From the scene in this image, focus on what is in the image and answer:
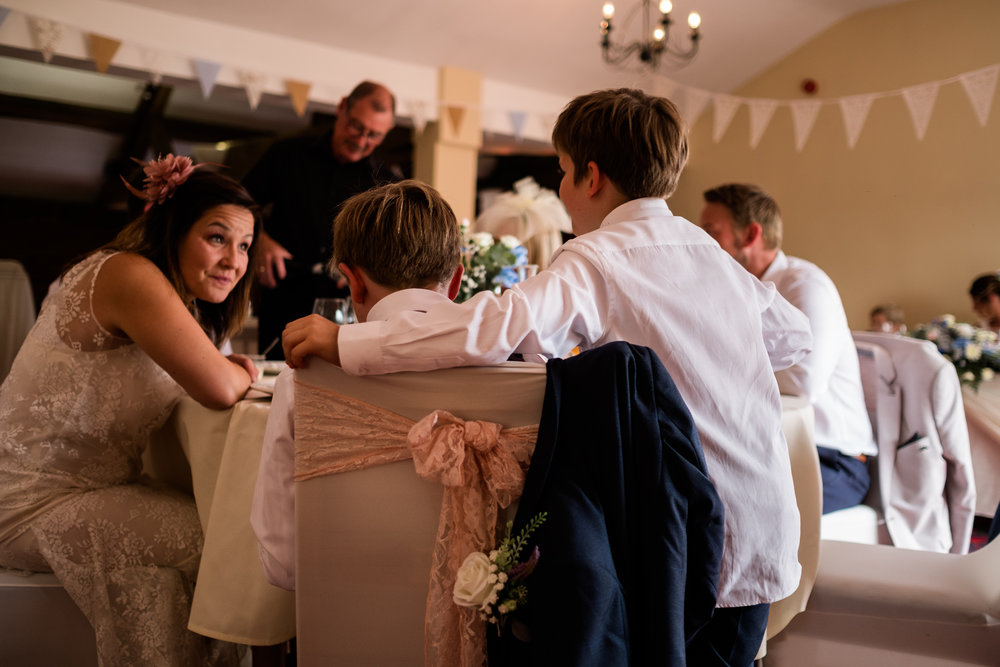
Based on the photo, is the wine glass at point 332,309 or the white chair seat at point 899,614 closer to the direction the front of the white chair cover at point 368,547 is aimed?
the wine glass

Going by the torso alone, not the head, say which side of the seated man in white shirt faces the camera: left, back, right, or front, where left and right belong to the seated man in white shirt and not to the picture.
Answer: left

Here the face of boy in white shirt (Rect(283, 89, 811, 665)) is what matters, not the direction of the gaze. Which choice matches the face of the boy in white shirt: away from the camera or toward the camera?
away from the camera

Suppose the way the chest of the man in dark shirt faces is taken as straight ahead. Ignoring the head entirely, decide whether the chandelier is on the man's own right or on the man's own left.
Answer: on the man's own left

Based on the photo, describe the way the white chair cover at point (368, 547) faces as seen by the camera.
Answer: facing away from the viewer

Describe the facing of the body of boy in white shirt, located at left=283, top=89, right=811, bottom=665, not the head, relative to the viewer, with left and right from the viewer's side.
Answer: facing away from the viewer and to the left of the viewer

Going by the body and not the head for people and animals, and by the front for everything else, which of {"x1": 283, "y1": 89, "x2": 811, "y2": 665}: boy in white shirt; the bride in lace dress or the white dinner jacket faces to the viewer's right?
the bride in lace dress

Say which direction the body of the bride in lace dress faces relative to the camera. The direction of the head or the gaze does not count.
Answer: to the viewer's right
